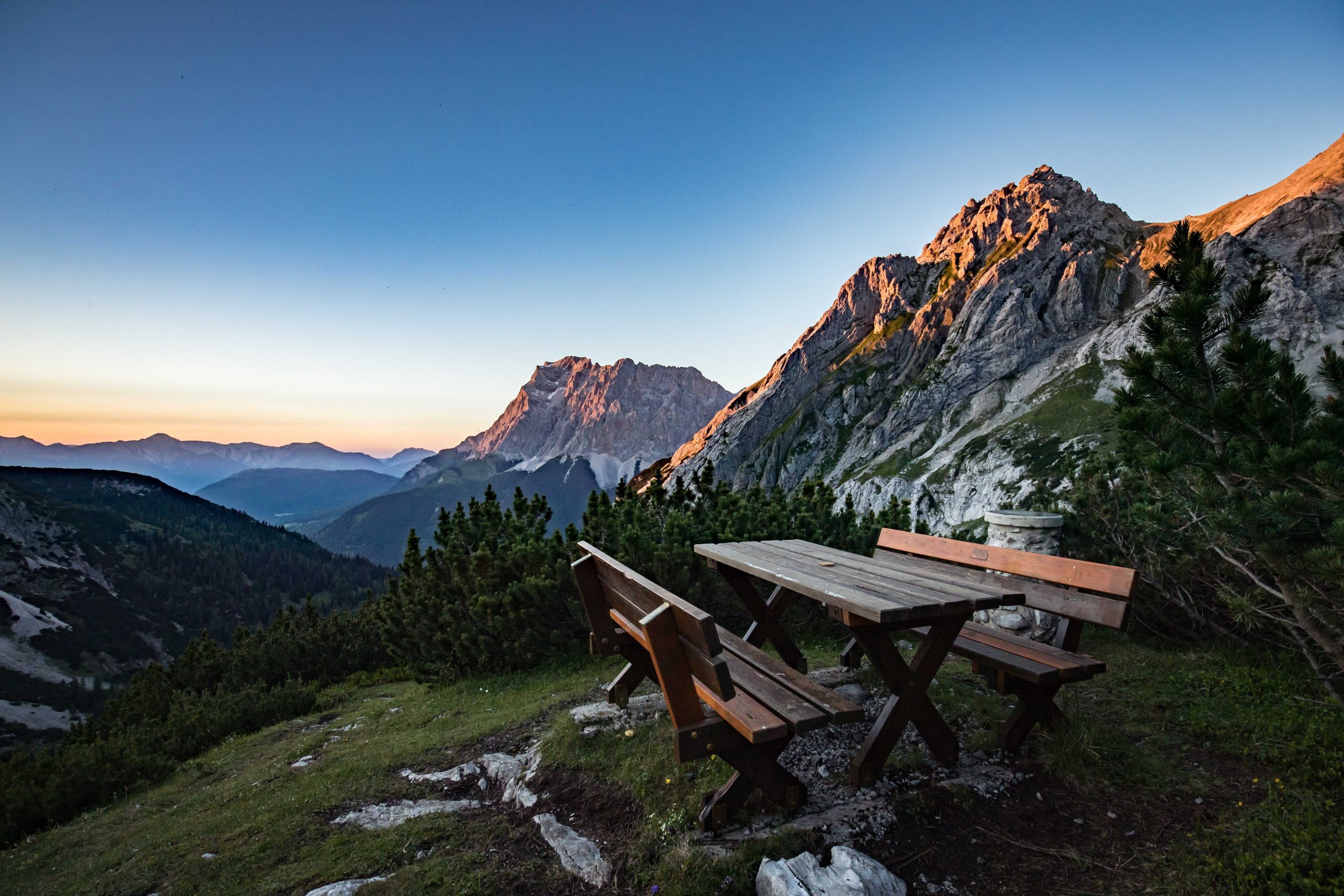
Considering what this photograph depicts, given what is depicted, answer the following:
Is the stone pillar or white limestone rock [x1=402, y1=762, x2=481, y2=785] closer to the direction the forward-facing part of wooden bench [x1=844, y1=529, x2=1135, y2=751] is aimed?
the white limestone rock

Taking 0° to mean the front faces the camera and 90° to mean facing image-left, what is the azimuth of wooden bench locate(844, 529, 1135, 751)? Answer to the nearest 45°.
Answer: approximately 45°

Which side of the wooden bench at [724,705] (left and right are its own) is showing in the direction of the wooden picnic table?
front

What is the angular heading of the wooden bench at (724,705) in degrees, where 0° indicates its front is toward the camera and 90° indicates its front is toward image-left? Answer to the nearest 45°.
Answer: approximately 225°

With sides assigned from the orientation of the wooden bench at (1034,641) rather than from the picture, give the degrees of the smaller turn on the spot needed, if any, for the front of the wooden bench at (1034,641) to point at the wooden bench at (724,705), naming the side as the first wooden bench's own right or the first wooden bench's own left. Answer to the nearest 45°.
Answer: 0° — it already faces it

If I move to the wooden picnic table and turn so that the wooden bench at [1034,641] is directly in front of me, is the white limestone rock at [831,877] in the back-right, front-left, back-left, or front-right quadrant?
back-right

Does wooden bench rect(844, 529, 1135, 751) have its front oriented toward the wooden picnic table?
yes

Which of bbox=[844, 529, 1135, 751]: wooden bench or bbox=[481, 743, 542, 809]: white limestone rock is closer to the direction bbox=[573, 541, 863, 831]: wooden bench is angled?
the wooden bench

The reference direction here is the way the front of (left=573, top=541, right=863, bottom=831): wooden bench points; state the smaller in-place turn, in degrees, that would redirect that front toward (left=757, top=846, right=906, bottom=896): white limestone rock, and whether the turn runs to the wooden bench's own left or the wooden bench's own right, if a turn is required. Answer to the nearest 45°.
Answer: approximately 90° to the wooden bench's own right

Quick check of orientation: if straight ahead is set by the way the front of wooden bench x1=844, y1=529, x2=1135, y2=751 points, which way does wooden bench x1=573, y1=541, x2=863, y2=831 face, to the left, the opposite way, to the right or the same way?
the opposite way

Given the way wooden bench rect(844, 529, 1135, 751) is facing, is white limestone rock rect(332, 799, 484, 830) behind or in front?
in front
